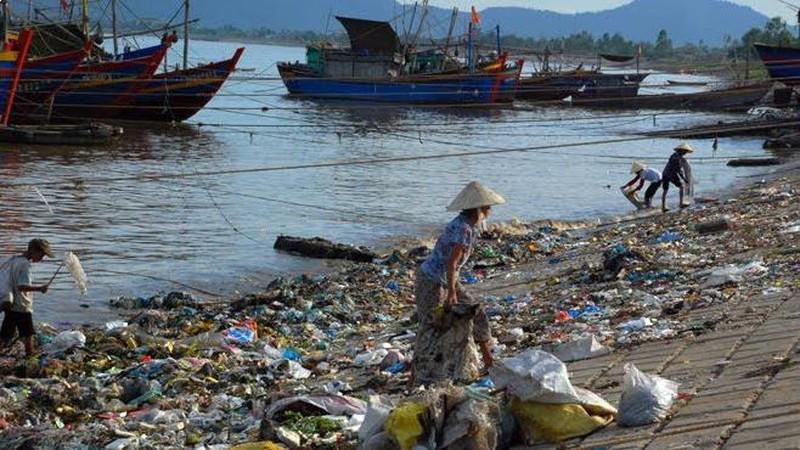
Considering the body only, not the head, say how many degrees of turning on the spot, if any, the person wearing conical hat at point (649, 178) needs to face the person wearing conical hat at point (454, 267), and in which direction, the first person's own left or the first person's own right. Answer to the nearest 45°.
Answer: approximately 90° to the first person's own left

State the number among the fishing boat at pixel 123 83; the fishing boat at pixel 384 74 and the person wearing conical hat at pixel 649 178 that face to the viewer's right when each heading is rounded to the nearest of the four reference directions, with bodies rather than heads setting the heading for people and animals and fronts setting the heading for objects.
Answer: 2

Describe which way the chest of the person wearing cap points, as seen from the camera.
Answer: to the viewer's right

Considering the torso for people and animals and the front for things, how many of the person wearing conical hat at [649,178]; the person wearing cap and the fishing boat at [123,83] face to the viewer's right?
2

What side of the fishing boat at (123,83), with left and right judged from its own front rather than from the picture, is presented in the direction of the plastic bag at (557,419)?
right

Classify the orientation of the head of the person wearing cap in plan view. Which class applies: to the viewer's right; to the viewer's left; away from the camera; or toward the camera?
to the viewer's right

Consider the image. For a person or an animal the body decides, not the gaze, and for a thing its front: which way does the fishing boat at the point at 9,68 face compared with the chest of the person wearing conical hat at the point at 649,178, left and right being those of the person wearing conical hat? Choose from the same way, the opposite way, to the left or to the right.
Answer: the opposite way

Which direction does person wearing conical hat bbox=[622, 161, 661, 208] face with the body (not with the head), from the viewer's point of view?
to the viewer's left

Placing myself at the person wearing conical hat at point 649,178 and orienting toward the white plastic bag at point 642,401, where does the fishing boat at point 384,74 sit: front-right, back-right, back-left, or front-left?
back-right

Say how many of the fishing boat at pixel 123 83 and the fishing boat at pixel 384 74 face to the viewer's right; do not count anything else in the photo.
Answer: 2

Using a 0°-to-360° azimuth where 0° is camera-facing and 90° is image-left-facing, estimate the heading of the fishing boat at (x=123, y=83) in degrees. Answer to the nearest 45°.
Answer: approximately 270°

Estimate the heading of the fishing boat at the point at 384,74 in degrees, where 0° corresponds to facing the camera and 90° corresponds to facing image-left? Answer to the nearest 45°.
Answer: approximately 270°

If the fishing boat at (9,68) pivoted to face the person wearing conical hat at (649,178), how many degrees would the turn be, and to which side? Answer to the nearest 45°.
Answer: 0° — it already faces them

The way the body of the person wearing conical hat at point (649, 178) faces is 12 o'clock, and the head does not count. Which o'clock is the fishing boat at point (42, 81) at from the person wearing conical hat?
The fishing boat is roughly at 1 o'clock from the person wearing conical hat.

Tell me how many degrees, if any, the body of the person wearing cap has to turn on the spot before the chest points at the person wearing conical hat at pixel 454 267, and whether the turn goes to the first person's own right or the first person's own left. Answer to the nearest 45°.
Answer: approximately 45° to the first person's own right

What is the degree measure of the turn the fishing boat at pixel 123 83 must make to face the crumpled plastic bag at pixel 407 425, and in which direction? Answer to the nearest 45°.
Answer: approximately 90° to its right
